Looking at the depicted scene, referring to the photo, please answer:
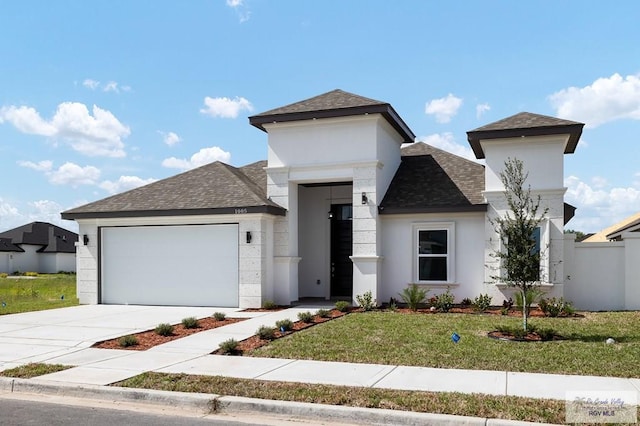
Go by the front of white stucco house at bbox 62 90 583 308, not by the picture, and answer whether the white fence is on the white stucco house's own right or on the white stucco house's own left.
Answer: on the white stucco house's own left

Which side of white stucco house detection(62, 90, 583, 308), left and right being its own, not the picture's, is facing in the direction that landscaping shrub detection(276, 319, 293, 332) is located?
front

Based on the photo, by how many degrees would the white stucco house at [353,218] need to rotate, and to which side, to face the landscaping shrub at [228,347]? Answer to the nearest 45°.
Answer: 0° — it already faces it

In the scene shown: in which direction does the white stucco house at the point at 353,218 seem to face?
toward the camera

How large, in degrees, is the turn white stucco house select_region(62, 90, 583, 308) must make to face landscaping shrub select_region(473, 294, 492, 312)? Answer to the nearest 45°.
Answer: approximately 45° to its left
